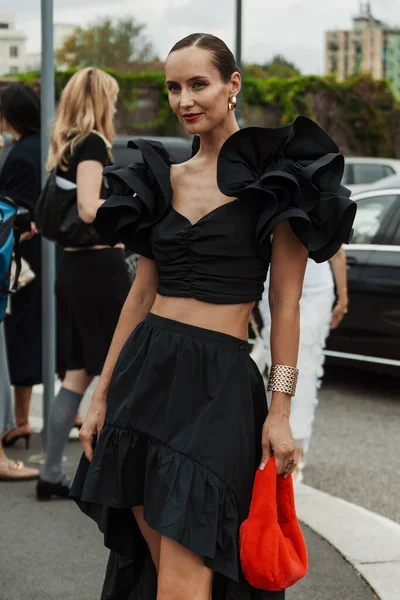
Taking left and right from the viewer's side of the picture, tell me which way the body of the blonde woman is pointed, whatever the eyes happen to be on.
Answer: facing away from the viewer and to the right of the viewer

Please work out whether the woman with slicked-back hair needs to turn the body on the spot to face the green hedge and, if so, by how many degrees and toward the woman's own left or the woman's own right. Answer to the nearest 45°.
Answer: approximately 135° to the woman's own right

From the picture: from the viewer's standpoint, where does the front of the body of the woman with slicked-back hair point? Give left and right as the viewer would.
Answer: facing the viewer and to the left of the viewer

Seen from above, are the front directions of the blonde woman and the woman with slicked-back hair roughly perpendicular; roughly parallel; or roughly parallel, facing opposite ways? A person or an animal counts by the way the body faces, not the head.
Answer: roughly parallel, facing opposite ways
